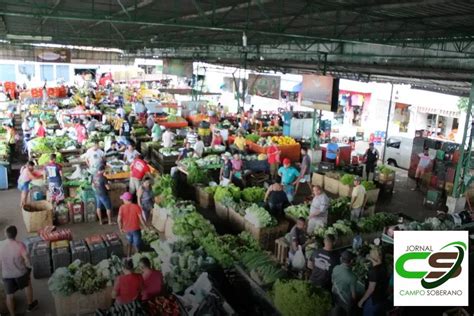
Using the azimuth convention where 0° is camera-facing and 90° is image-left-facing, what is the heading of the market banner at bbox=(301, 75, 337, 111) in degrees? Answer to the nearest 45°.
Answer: approximately 0°

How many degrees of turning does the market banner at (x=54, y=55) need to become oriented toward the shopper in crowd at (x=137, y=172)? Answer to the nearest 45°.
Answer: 0° — it already faces them

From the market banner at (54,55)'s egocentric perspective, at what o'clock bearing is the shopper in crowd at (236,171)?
The shopper in crowd is roughly at 11 o'clock from the market banner.

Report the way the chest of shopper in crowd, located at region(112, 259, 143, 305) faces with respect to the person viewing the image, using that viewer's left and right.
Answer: facing away from the viewer

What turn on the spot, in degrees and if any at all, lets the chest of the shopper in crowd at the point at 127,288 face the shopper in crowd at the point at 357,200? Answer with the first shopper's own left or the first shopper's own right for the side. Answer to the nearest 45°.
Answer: approximately 45° to the first shopper's own right

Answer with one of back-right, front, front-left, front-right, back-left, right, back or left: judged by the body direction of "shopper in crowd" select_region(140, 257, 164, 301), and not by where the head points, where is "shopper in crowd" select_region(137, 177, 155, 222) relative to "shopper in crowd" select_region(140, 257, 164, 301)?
front-right

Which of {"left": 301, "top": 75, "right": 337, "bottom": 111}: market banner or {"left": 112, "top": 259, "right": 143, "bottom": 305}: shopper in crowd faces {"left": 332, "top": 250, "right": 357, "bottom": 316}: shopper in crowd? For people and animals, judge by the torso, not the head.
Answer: the market banner

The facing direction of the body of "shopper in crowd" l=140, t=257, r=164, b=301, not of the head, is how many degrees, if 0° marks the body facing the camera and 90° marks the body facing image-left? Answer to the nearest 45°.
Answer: approximately 135°

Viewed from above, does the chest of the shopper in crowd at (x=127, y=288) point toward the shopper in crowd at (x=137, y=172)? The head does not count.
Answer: yes

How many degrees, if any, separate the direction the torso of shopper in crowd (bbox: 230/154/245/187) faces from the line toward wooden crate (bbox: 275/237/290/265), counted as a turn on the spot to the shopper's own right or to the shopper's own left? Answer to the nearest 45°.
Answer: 0° — they already face it

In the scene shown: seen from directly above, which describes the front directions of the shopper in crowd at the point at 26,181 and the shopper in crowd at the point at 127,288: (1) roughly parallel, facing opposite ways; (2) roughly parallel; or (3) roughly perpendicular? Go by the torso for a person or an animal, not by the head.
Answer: roughly perpendicular
